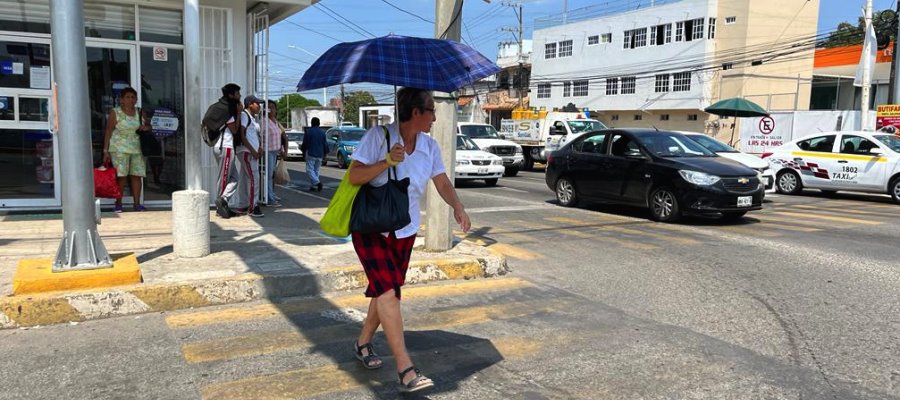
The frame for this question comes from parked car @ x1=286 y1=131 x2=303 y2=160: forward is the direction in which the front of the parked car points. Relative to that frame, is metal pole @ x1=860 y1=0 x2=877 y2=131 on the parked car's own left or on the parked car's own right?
on the parked car's own left

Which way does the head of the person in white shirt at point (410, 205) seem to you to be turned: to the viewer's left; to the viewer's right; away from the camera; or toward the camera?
to the viewer's right

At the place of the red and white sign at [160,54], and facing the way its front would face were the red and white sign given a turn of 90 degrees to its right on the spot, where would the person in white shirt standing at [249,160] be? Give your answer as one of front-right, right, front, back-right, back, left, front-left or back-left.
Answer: back-left

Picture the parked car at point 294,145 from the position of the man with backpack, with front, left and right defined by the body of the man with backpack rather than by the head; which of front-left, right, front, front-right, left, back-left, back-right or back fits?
left

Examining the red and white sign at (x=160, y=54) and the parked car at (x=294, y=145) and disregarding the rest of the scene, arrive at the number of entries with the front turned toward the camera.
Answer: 2

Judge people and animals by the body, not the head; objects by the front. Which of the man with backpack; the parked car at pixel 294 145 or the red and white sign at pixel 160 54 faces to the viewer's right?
the man with backpack

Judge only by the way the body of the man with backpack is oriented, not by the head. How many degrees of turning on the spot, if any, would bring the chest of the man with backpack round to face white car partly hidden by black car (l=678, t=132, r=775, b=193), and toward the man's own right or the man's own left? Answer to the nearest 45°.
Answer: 0° — they already face it

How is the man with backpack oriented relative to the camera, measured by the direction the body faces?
to the viewer's right

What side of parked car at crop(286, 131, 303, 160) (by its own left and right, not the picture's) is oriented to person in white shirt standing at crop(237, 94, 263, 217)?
front

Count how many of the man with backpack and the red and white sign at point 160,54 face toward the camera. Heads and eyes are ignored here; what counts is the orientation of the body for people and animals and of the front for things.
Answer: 1

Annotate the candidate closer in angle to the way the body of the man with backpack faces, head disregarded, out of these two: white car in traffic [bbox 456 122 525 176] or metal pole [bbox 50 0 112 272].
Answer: the white car in traffic

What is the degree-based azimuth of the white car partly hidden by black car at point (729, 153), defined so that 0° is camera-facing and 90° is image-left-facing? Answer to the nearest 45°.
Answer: approximately 315°
